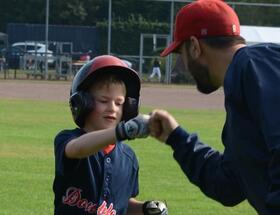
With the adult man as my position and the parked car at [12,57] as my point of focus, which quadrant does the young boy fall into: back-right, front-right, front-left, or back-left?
front-left

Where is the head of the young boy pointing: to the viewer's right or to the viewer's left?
to the viewer's right

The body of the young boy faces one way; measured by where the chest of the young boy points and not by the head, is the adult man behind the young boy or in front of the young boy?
in front

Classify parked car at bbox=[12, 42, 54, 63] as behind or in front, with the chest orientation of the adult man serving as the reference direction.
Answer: in front

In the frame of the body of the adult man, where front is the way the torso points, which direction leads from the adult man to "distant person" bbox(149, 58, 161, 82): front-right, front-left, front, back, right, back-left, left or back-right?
front-right

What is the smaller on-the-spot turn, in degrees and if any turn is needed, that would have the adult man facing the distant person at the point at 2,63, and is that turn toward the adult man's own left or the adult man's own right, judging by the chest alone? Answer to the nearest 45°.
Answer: approximately 45° to the adult man's own right

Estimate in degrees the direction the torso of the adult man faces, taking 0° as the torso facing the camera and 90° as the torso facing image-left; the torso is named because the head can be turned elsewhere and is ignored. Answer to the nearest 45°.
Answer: approximately 135°

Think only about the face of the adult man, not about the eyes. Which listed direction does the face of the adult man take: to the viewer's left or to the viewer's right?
to the viewer's left

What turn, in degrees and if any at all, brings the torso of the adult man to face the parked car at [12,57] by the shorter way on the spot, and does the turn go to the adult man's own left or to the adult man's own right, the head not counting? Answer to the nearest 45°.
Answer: approximately 45° to the adult man's own right

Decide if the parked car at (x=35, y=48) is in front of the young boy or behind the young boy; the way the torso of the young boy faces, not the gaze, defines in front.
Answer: behind
